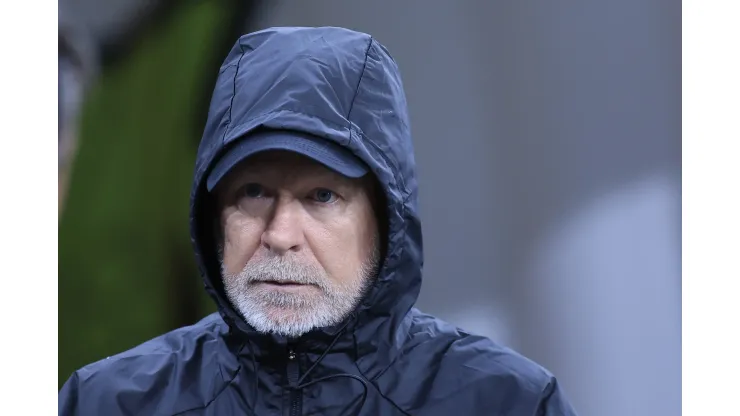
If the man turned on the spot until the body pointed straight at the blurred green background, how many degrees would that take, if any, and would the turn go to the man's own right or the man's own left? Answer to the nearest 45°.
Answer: approximately 135° to the man's own right

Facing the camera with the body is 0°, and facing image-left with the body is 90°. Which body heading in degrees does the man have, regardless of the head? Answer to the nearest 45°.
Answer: approximately 0°
